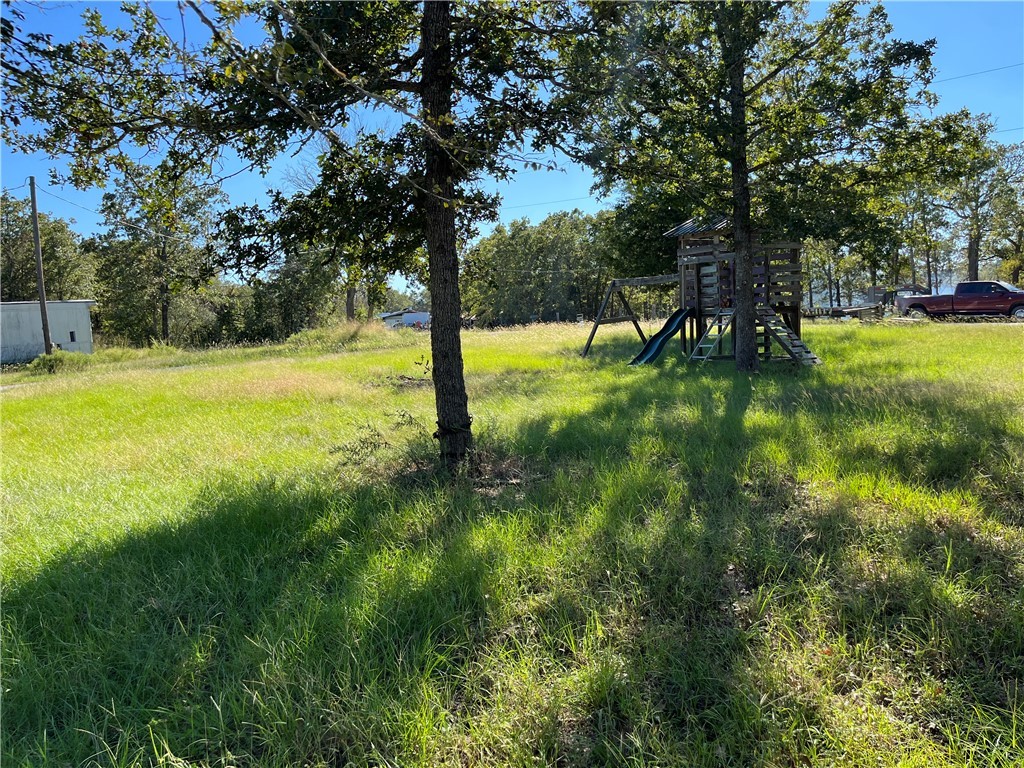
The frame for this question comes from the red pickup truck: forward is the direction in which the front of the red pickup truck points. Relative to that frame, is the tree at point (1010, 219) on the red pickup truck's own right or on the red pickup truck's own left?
on the red pickup truck's own left

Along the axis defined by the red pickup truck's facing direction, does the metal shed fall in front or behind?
behind

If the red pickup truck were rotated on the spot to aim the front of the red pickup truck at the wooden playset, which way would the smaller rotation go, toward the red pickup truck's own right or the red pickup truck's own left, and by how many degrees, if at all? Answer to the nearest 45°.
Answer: approximately 90° to the red pickup truck's own right

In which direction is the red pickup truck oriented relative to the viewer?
to the viewer's right

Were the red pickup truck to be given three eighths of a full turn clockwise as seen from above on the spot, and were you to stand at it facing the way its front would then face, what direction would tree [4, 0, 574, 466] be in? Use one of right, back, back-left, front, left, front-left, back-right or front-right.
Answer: front-left

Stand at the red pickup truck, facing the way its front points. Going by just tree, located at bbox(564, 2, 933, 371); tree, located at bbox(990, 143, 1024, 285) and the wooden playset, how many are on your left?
1

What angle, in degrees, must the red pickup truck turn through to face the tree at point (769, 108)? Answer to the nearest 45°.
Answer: approximately 90° to its right
